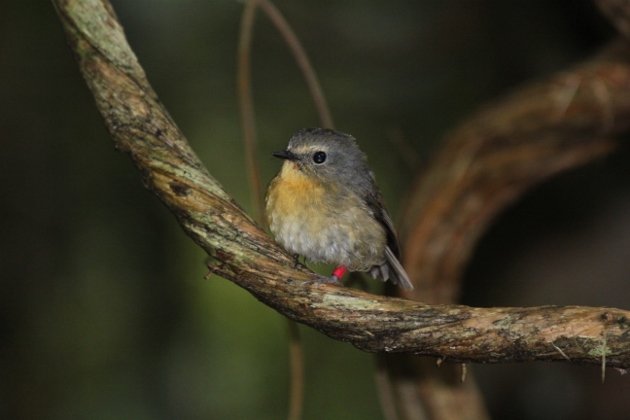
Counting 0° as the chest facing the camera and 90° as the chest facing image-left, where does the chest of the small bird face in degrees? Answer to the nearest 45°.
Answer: approximately 45°
